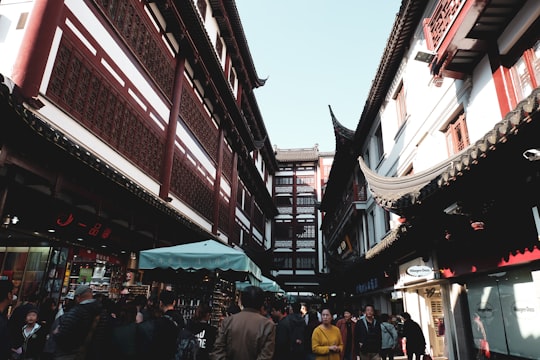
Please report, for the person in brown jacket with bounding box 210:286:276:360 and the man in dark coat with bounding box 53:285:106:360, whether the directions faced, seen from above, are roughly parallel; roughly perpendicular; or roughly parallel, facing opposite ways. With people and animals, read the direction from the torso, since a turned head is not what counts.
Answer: roughly parallel

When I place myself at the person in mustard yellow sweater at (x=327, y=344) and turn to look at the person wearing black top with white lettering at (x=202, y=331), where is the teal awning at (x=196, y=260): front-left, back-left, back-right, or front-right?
front-right

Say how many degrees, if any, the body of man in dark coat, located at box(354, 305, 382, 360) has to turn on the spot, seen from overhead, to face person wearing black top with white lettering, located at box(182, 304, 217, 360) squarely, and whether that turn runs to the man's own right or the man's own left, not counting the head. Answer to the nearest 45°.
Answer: approximately 45° to the man's own right

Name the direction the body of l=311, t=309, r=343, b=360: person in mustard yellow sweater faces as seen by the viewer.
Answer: toward the camera

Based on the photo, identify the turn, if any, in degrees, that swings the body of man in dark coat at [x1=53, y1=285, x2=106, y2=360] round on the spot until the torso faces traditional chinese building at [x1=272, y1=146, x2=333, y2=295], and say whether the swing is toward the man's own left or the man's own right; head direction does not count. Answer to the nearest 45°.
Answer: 0° — they already face it

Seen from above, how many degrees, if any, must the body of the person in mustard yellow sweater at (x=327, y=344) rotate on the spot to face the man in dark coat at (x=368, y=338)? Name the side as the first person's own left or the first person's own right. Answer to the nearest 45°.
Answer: approximately 135° to the first person's own left

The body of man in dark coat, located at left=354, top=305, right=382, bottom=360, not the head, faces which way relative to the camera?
toward the camera

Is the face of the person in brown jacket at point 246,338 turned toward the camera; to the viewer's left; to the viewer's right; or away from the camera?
away from the camera

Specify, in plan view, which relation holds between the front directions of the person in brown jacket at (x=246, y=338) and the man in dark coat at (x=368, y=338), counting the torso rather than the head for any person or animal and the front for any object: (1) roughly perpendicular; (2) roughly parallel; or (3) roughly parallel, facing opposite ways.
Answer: roughly parallel, facing opposite ways

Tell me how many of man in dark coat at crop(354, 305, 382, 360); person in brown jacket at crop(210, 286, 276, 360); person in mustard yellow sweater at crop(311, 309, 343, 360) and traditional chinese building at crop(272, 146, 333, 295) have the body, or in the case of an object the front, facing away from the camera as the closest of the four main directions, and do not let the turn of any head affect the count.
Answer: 1

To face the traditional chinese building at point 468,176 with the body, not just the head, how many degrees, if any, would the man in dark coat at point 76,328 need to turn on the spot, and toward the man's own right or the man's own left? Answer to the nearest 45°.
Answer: approximately 45° to the man's own right

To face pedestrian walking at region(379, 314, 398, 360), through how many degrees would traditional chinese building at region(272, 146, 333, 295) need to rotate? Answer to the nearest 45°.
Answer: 0° — it already faces them

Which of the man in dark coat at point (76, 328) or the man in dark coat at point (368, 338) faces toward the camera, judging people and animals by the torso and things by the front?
the man in dark coat at point (368, 338)

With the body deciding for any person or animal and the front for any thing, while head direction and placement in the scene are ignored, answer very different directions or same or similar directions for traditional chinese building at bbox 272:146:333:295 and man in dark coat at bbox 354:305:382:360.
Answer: same or similar directions

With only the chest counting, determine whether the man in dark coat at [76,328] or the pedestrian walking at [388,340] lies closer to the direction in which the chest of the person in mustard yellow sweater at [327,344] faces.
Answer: the man in dark coat

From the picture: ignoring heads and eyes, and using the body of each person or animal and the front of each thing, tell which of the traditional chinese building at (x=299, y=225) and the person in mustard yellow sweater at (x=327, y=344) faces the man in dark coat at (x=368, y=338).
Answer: the traditional chinese building

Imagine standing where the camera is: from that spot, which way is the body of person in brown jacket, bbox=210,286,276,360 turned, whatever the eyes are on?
away from the camera

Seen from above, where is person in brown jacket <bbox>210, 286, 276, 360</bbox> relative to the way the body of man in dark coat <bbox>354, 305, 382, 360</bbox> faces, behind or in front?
in front

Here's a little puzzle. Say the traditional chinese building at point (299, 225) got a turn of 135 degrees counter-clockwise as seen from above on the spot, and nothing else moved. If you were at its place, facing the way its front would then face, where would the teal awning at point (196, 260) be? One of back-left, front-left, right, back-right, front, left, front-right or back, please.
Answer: back-right

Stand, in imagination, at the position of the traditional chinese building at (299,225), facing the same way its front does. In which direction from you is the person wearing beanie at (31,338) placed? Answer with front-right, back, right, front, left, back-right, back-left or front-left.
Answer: front

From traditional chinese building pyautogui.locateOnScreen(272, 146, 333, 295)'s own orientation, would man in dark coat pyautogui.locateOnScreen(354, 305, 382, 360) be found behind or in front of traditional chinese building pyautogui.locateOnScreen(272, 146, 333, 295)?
in front

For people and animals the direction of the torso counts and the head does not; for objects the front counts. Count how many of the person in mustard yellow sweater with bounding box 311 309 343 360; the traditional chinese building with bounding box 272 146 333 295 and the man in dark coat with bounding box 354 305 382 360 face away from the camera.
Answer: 0
